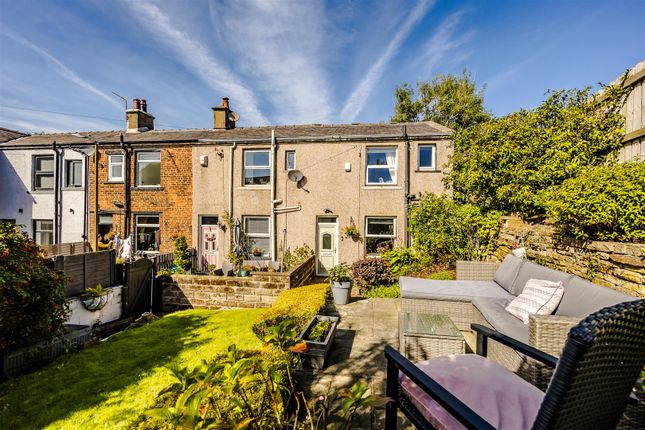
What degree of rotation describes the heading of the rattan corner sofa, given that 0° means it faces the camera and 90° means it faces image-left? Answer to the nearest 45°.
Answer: approximately 45°

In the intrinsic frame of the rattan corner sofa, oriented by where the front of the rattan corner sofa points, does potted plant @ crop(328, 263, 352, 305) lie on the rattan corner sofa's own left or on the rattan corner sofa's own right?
on the rattan corner sofa's own right

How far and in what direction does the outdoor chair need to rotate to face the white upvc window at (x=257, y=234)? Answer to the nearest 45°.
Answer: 0° — it already faces it

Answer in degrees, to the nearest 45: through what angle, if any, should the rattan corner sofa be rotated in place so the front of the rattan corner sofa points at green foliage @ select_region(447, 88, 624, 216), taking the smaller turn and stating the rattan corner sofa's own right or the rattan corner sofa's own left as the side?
approximately 135° to the rattan corner sofa's own right

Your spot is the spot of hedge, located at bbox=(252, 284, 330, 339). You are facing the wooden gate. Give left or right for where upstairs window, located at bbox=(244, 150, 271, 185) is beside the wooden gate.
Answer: right

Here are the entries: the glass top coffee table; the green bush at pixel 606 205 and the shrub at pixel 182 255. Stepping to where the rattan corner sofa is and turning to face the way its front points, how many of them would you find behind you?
1

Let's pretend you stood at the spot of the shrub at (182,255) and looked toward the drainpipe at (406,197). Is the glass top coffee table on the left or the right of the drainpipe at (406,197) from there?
right

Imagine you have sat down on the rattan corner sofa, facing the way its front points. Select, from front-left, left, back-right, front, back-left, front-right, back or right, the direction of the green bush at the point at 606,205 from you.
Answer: back

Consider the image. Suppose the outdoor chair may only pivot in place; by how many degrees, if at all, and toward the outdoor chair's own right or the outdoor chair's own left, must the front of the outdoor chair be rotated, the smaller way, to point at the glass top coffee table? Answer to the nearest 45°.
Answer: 0° — it already faces it

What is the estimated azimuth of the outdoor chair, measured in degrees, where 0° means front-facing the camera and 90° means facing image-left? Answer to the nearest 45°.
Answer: approximately 135°
